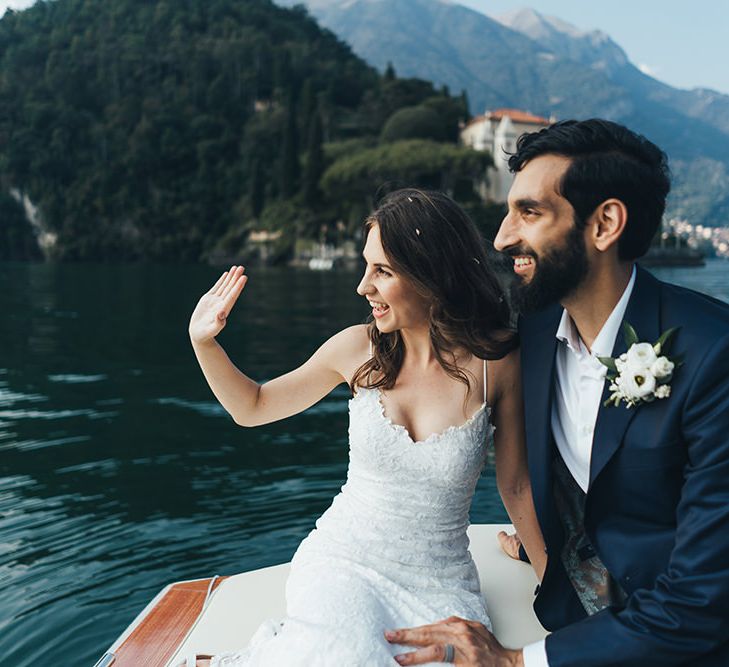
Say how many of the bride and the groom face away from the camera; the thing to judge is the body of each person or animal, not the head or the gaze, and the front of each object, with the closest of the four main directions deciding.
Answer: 0

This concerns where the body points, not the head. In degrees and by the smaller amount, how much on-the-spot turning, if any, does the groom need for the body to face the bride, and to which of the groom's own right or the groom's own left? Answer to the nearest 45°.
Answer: approximately 90° to the groom's own right

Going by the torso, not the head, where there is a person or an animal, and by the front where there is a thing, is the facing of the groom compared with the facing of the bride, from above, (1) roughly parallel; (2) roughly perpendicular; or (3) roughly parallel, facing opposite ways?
roughly parallel

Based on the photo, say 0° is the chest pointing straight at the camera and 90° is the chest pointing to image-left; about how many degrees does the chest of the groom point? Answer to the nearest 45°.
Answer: approximately 45°

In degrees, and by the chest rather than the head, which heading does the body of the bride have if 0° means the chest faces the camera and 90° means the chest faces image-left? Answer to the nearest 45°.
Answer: approximately 45°

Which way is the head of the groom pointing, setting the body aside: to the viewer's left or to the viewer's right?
to the viewer's left

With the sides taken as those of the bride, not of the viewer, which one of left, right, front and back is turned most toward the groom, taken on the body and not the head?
left
